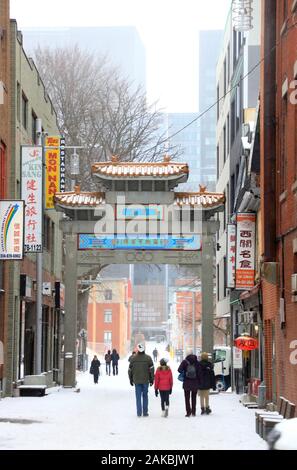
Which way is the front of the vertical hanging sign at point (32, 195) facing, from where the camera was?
facing the viewer

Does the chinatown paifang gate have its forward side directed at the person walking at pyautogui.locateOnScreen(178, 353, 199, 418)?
yes

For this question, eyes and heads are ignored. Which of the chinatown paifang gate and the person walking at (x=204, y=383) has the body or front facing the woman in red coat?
the chinatown paifang gate

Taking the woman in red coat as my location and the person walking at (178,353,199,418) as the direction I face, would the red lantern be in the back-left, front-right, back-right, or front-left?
front-left

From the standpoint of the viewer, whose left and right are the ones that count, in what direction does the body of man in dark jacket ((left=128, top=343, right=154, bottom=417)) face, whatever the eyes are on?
facing away from the viewer

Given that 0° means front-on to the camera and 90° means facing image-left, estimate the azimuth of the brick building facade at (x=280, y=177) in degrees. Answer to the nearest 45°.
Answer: approximately 90°

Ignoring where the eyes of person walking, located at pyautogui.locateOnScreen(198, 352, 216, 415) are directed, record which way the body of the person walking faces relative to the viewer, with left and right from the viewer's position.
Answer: facing away from the viewer

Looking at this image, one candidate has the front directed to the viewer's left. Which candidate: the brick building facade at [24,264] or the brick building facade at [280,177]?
the brick building facade at [280,177]

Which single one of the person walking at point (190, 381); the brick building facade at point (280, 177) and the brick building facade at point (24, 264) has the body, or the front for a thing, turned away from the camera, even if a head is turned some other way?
the person walking

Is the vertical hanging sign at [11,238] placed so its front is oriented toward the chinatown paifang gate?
no

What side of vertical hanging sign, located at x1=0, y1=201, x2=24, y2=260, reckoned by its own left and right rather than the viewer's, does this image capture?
front

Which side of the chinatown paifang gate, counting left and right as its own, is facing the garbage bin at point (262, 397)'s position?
front

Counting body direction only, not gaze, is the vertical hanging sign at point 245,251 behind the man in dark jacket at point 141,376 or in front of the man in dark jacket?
in front

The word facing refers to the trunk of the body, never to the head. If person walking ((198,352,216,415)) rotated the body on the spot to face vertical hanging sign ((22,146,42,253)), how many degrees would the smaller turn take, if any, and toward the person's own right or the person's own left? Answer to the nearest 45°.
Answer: approximately 45° to the person's own left

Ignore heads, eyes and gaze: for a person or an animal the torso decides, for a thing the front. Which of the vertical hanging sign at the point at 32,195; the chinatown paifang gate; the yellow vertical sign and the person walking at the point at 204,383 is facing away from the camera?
the person walking

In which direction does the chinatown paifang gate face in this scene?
toward the camera

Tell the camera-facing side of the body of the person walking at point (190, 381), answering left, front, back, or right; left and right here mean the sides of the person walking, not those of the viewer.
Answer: back

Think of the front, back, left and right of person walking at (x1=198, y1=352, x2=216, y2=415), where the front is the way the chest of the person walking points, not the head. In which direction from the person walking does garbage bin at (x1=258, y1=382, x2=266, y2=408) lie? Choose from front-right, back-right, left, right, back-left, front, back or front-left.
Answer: front-right
